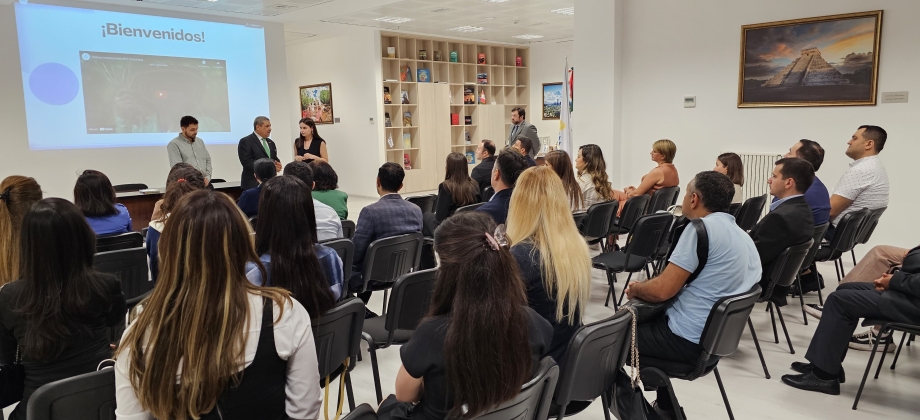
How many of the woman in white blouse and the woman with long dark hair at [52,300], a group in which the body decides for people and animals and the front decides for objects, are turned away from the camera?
2

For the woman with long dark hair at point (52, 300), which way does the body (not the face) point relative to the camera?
away from the camera

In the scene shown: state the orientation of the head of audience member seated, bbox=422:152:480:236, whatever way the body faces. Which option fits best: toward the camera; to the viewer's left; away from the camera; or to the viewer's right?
away from the camera

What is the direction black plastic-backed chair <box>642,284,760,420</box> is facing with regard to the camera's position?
facing away from the viewer and to the left of the viewer

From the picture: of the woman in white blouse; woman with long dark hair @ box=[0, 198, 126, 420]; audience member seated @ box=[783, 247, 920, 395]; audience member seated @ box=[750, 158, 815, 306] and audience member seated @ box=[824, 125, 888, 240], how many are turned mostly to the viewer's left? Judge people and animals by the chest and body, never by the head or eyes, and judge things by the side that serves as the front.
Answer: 3

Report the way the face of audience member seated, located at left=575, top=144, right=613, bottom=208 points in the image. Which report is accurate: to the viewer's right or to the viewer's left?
to the viewer's left

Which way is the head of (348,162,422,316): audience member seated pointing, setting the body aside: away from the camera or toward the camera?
away from the camera

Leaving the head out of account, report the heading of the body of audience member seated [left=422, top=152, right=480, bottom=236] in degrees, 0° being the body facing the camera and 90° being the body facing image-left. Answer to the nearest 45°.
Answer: approximately 135°

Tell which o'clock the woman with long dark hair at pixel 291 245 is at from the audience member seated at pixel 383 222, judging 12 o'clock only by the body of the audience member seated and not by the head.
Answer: The woman with long dark hair is roughly at 8 o'clock from the audience member seated.

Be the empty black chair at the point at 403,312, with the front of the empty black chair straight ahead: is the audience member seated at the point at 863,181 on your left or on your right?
on your right

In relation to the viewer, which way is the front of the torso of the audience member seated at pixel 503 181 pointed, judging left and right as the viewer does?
facing away from the viewer and to the left of the viewer

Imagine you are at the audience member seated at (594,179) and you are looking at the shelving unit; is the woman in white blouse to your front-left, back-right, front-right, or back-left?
back-left

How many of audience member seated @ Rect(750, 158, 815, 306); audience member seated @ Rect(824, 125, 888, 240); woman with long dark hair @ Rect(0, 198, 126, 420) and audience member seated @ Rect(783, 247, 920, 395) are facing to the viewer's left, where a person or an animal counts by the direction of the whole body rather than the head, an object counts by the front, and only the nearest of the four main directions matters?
3
